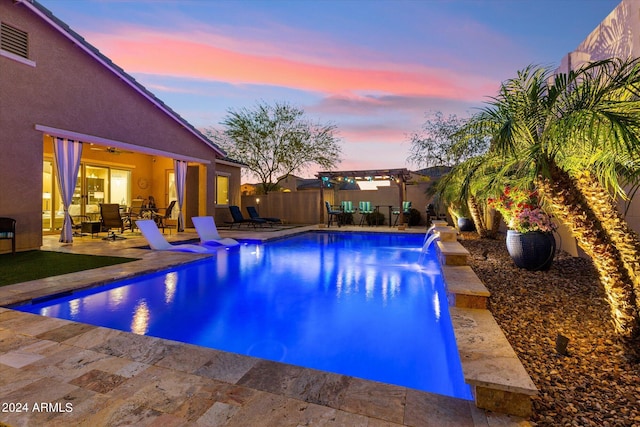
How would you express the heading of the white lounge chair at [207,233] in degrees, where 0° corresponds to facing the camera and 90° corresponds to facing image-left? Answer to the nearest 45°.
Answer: approximately 315°

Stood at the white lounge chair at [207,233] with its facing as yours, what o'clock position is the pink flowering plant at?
The pink flowering plant is roughly at 12 o'clock from the white lounge chair.

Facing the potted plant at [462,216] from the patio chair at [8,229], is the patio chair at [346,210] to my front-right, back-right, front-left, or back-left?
front-left

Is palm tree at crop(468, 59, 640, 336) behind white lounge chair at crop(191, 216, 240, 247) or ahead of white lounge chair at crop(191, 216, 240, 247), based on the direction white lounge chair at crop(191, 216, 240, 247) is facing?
ahead

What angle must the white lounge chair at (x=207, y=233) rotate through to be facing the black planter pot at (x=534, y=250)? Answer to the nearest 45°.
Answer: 0° — it already faces it

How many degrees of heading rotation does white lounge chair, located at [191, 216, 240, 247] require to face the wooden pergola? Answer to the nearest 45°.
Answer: approximately 90° to its left

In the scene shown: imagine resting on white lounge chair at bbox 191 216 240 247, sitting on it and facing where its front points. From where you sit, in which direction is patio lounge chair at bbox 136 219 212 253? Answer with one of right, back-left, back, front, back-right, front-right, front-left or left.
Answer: right

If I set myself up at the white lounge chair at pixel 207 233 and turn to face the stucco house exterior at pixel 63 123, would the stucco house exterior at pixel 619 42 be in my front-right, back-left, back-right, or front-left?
back-left

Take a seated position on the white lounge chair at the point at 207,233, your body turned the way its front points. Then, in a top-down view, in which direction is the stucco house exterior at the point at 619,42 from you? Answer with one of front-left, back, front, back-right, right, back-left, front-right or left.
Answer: front

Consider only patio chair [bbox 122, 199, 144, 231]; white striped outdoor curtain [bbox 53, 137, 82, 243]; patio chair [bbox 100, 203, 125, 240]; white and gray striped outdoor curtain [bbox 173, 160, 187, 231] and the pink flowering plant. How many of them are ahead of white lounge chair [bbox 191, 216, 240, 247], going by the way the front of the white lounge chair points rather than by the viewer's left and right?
1

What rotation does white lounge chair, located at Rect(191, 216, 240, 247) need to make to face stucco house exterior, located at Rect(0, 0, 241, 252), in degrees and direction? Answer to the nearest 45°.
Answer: approximately 135° to its right

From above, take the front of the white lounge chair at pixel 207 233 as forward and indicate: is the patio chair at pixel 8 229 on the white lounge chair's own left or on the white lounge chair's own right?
on the white lounge chair's own right

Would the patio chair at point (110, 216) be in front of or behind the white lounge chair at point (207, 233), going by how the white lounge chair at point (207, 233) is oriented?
behind

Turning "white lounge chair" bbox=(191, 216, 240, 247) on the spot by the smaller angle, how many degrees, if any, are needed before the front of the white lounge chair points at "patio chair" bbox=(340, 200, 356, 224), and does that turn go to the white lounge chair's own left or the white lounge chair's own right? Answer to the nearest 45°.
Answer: approximately 90° to the white lounge chair's own left

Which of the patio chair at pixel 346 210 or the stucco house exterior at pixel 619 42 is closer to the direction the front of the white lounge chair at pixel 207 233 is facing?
the stucco house exterior
